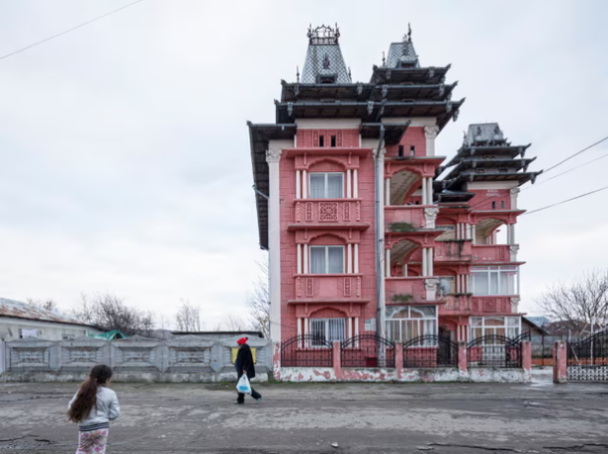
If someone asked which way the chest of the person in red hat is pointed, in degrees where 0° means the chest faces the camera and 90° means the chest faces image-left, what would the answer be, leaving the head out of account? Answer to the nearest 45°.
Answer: approximately 45°

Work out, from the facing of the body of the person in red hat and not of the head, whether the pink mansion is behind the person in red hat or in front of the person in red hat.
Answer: behind

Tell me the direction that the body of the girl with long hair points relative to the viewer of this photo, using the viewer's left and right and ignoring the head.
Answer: facing away from the viewer and to the right of the viewer

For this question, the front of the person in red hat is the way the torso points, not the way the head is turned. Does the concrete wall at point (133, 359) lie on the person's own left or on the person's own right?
on the person's own right

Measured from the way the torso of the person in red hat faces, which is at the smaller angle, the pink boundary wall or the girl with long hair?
the girl with long hair

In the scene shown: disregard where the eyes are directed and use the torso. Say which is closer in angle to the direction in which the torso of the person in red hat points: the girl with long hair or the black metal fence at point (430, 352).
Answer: the girl with long hair

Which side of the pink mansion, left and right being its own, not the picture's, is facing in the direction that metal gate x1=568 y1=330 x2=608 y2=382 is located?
left

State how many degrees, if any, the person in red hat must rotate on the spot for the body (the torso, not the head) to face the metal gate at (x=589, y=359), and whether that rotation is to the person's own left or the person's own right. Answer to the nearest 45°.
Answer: approximately 180°
